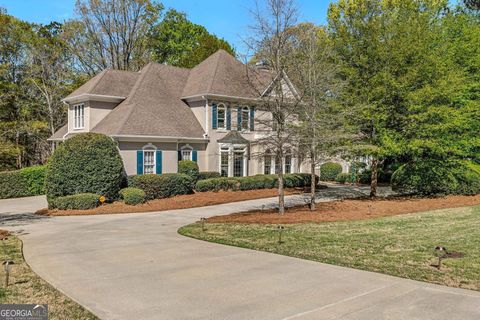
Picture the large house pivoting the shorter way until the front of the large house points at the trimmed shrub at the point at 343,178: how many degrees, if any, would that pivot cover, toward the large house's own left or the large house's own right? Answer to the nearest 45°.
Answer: approximately 45° to the large house's own left

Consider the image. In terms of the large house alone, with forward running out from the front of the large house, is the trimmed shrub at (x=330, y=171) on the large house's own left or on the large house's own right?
on the large house's own left

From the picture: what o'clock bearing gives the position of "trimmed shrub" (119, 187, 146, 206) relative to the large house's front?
The trimmed shrub is roughly at 2 o'clock from the large house.

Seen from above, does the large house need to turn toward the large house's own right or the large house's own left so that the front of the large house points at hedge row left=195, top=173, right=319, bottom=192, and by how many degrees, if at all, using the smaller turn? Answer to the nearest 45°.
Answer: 0° — it already faces it

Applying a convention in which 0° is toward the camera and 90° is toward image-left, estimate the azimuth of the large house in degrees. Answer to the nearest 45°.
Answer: approximately 315°

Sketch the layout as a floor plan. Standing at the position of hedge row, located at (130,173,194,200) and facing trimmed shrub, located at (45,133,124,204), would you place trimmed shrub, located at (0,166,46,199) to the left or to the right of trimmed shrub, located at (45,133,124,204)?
right

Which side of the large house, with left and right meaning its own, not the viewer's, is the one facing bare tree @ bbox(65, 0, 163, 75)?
back
